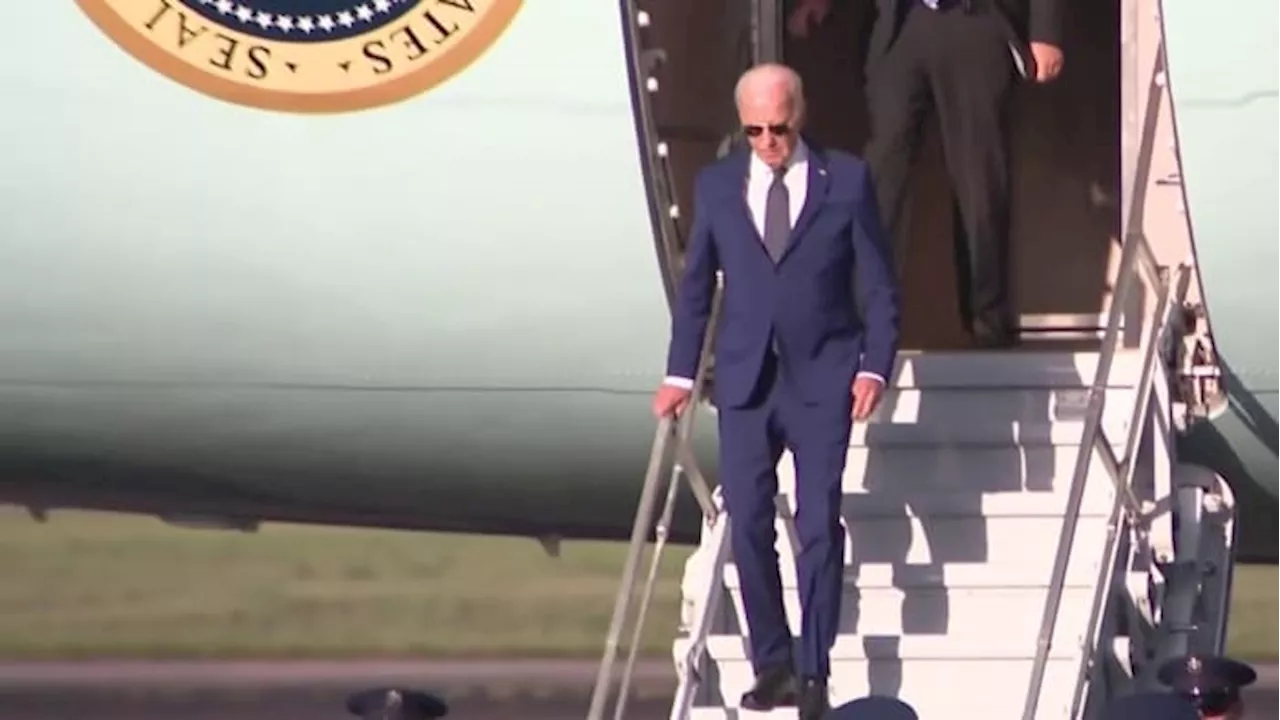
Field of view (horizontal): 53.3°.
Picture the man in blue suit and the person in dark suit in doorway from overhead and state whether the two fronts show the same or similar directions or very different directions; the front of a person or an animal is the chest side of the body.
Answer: same or similar directions

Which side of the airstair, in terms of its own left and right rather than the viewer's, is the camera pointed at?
front

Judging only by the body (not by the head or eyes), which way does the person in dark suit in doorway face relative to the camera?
toward the camera

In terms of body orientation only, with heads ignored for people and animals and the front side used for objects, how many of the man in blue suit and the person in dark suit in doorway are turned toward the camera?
2

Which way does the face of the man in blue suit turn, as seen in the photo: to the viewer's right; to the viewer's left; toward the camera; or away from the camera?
toward the camera

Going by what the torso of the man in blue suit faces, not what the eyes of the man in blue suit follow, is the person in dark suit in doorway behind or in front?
behind

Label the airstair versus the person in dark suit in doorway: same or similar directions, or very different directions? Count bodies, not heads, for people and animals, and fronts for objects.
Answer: same or similar directions
